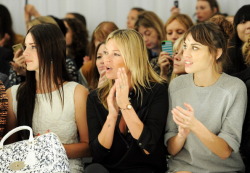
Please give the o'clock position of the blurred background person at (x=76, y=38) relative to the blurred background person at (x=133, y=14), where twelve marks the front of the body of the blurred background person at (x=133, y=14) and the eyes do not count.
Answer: the blurred background person at (x=76, y=38) is roughly at 1 o'clock from the blurred background person at (x=133, y=14).

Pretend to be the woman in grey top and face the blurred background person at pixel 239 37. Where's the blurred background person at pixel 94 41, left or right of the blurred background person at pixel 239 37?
left

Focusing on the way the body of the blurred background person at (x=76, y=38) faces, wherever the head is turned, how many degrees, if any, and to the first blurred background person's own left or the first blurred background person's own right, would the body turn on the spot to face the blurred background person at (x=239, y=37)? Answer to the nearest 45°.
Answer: approximately 135° to the first blurred background person's own left

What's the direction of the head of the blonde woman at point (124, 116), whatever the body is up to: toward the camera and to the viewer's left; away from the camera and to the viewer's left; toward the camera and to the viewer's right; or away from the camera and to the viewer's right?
toward the camera and to the viewer's left

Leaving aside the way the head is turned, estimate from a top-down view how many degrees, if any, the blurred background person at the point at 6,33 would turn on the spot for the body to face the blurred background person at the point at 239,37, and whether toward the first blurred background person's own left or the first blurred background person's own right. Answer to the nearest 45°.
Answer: approximately 135° to the first blurred background person's own left

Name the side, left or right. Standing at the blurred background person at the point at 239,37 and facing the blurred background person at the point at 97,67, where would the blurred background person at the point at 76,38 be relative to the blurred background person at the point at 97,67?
right
